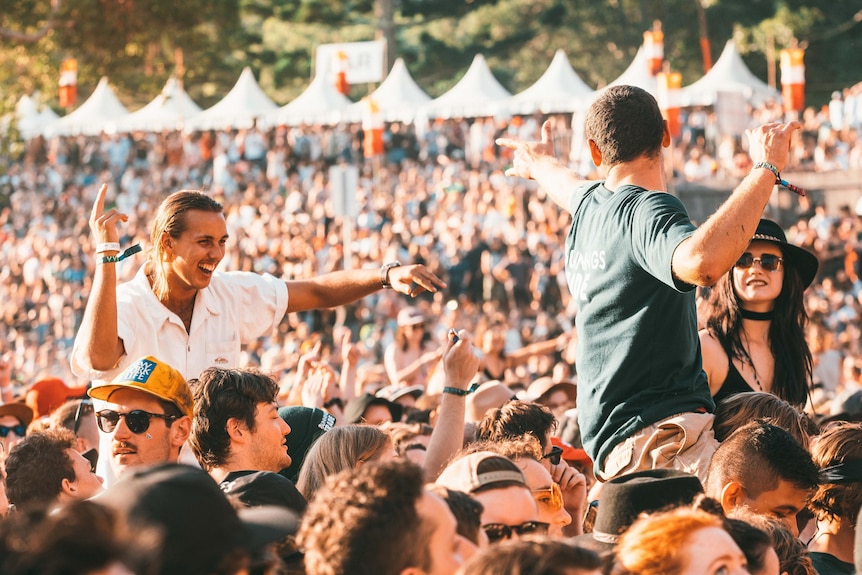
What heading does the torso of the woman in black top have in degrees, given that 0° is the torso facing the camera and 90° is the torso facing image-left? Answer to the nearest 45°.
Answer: approximately 0°

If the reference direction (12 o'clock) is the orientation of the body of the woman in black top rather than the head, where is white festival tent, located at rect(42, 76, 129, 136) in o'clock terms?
The white festival tent is roughly at 5 o'clock from the woman in black top.

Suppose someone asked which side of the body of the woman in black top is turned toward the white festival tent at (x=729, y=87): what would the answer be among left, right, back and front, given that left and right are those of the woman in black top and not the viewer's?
back

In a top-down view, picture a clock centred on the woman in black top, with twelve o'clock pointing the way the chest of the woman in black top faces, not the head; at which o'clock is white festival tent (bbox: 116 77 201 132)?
The white festival tent is roughly at 5 o'clock from the woman in black top.

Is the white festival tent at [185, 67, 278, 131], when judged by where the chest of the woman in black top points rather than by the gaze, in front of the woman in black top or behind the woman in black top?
behind

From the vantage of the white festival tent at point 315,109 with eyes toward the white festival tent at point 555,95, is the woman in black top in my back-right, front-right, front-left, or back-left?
front-right

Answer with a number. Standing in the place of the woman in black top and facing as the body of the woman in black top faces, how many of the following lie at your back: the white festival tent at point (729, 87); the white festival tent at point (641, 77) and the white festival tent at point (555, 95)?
3

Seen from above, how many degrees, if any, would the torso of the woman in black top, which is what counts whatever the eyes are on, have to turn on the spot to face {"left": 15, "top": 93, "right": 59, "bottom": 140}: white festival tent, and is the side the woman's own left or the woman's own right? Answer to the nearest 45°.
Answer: approximately 135° to the woman's own right

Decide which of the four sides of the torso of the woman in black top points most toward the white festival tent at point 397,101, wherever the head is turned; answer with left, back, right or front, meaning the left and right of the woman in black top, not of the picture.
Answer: back
